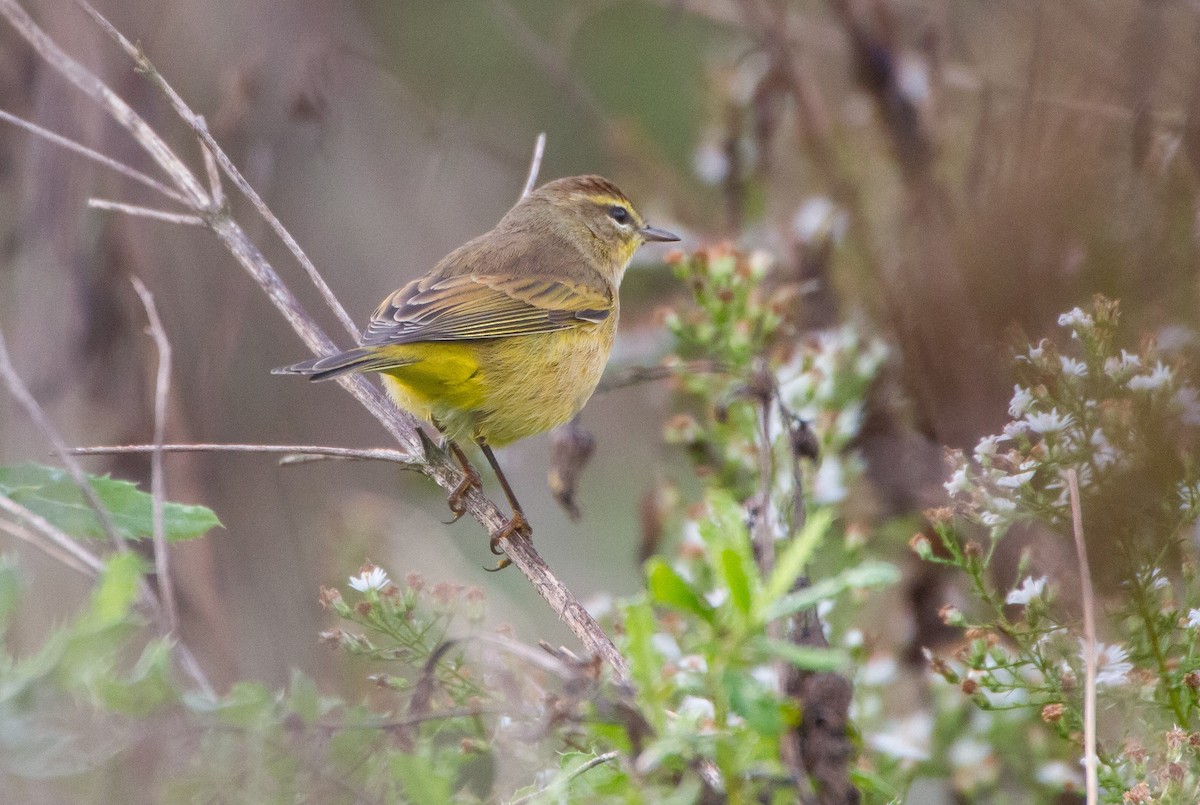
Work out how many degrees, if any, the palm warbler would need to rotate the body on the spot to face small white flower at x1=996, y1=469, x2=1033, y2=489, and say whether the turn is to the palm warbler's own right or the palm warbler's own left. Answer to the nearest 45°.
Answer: approximately 45° to the palm warbler's own right

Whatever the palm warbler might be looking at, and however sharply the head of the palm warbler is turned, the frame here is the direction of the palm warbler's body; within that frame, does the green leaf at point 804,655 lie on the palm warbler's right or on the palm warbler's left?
on the palm warbler's right

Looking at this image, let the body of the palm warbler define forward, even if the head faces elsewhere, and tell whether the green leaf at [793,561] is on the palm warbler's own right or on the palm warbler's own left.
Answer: on the palm warbler's own right

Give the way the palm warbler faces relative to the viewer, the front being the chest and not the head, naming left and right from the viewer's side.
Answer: facing to the right of the viewer
